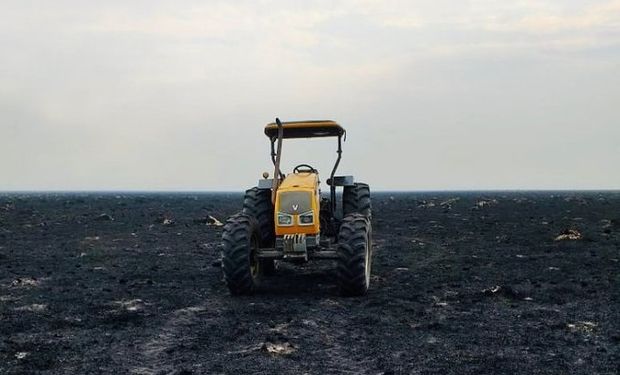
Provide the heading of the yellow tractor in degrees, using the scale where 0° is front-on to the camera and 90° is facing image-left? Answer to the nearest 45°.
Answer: approximately 0°
